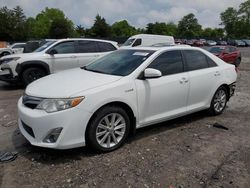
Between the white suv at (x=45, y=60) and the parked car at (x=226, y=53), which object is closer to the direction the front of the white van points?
the white suv

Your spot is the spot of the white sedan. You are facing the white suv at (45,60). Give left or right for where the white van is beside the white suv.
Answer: right

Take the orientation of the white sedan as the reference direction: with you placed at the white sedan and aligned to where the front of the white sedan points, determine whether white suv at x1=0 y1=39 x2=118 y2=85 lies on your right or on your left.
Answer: on your right

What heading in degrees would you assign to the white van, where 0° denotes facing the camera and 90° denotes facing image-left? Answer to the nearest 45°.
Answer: approximately 45°

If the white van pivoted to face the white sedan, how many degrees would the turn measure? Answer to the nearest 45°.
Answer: approximately 45° to its left

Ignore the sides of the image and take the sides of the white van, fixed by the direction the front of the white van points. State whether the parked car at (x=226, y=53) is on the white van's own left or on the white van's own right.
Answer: on the white van's own left

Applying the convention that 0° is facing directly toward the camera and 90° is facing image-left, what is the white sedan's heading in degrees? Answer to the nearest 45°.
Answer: approximately 45°

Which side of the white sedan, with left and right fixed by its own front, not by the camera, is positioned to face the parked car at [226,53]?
back
